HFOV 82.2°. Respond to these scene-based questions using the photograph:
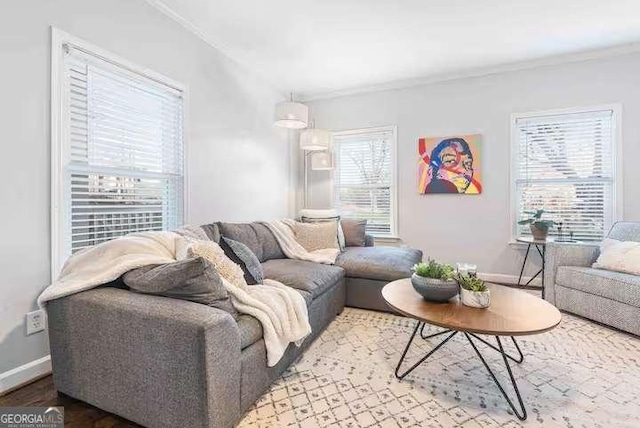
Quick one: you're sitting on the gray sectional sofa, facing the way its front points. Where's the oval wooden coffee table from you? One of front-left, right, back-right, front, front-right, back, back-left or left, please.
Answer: front-left

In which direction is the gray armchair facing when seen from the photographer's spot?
facing the viewer and to the left of the viewer

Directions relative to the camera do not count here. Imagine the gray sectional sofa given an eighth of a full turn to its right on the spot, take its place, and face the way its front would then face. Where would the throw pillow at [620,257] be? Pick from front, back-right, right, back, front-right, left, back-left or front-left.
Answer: left

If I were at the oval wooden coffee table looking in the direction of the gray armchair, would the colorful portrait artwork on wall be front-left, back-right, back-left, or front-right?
front-left

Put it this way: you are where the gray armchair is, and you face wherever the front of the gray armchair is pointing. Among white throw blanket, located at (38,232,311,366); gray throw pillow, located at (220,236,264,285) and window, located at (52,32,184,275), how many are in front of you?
3

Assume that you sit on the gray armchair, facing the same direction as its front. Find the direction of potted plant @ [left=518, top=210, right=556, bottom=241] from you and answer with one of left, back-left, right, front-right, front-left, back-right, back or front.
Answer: right

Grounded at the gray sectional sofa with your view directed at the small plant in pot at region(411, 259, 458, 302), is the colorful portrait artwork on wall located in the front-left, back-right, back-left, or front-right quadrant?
front-left

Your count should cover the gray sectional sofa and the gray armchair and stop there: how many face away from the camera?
0

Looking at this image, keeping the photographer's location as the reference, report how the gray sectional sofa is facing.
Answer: facing the viewer and to the right of the viewer

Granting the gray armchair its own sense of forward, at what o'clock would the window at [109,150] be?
The window is roughly at 12 o'clock from the gray armchair.

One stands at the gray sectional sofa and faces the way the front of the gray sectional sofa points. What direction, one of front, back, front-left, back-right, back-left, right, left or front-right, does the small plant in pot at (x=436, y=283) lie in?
front-left

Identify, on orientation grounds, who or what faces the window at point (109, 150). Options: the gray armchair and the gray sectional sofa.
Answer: the gray armchair

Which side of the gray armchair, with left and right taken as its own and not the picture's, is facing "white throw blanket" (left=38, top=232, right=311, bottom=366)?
front

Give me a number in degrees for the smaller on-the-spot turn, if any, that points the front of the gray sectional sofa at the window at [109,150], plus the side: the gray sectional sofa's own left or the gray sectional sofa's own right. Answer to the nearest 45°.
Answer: approximately 180°

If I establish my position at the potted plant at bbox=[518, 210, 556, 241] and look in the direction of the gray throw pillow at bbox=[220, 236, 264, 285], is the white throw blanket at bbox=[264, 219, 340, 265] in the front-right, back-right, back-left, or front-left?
front-right
